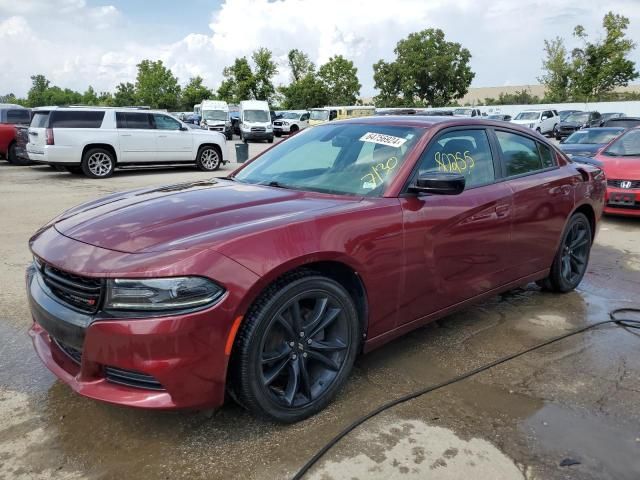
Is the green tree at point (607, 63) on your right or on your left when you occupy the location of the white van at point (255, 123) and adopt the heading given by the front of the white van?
on your left

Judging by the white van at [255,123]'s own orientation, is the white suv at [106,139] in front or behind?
in front

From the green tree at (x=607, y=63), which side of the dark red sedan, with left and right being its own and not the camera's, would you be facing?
back

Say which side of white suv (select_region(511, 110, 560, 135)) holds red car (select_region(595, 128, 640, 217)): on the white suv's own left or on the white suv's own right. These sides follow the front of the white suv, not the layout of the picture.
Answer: on the white suv's own left

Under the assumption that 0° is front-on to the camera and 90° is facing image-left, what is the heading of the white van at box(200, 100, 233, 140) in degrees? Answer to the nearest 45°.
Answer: approximately 0°

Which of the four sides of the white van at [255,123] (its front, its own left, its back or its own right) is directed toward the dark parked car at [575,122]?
left

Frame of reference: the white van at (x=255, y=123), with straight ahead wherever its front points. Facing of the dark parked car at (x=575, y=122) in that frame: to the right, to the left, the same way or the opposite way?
to the right

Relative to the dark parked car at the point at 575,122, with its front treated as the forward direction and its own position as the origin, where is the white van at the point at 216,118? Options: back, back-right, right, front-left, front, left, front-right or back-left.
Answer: front-right

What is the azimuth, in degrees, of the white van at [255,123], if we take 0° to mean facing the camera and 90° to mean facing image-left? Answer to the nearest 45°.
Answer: approximately 0°

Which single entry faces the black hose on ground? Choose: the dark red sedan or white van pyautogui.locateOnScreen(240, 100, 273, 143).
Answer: the white van

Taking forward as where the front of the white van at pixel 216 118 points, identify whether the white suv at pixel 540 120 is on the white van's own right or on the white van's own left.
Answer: on the white van's own left

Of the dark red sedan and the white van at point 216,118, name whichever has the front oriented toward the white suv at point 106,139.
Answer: the white van

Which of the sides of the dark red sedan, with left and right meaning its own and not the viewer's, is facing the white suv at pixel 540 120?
back

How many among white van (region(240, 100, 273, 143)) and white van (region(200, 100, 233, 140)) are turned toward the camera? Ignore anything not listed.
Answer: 2

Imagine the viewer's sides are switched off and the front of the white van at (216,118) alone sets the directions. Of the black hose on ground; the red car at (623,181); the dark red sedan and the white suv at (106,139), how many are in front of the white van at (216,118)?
4
